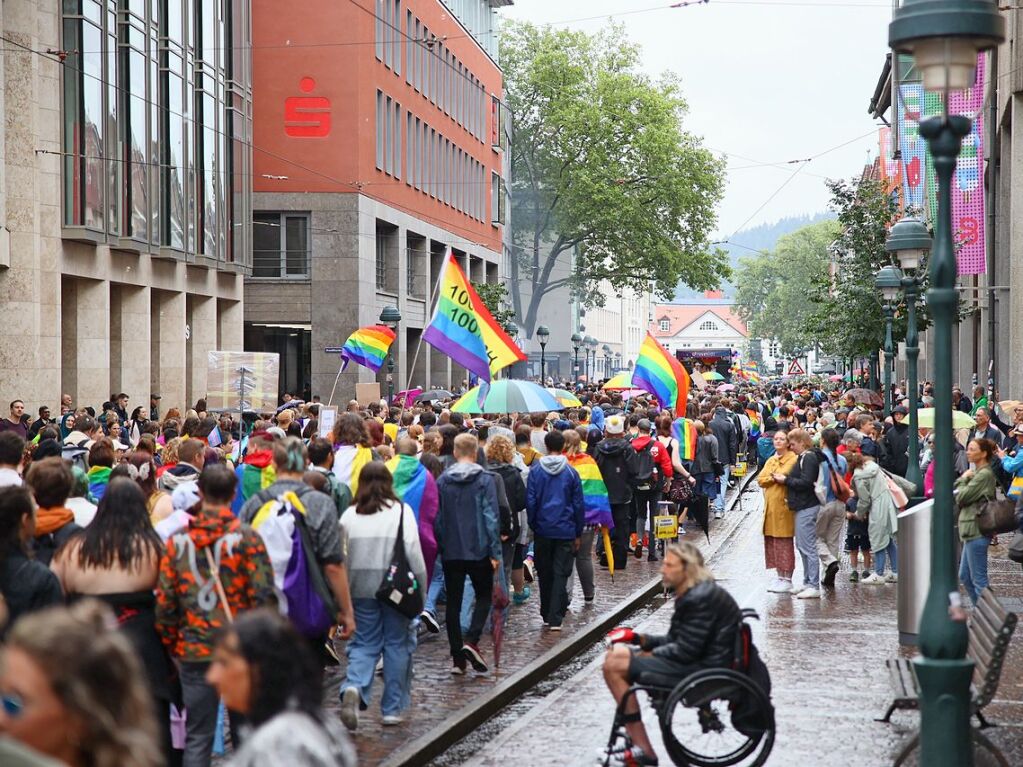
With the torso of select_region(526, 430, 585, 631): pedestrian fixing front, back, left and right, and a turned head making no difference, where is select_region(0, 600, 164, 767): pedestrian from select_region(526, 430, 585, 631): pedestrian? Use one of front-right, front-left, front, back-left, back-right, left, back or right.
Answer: back

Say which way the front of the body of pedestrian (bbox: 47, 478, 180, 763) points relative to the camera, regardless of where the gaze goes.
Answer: away from the camera

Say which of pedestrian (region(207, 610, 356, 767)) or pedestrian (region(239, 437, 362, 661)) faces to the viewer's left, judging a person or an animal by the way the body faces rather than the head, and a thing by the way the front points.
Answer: pedestrian (region(207, 610, 356, 767))

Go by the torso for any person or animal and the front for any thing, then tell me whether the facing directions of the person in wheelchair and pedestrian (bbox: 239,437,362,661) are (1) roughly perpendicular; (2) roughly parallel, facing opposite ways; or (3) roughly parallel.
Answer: roughly perpendicular

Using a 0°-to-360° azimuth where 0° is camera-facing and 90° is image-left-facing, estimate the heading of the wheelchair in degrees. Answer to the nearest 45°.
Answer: approximately 90°

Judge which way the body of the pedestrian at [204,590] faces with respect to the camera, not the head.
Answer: away from the camera

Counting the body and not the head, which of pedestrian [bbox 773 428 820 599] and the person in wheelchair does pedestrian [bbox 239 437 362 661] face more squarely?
the pedestrian

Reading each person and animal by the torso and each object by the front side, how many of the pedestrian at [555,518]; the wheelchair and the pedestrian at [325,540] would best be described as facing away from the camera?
2

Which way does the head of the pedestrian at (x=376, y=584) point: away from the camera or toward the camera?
away from the camera

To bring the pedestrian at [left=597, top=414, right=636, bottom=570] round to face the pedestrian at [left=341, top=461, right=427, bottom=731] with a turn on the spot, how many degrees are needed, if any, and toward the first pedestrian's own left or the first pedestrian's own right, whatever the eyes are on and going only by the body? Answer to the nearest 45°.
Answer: approximately 180°

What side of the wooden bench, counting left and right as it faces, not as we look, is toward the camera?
left

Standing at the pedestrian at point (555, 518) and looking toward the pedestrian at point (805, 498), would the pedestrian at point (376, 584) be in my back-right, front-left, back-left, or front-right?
back-right

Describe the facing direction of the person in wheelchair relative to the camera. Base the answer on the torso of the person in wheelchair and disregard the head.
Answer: to the viewer's left

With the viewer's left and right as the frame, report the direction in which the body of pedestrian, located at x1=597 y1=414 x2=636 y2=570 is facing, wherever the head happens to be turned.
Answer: facing away from the viewer
